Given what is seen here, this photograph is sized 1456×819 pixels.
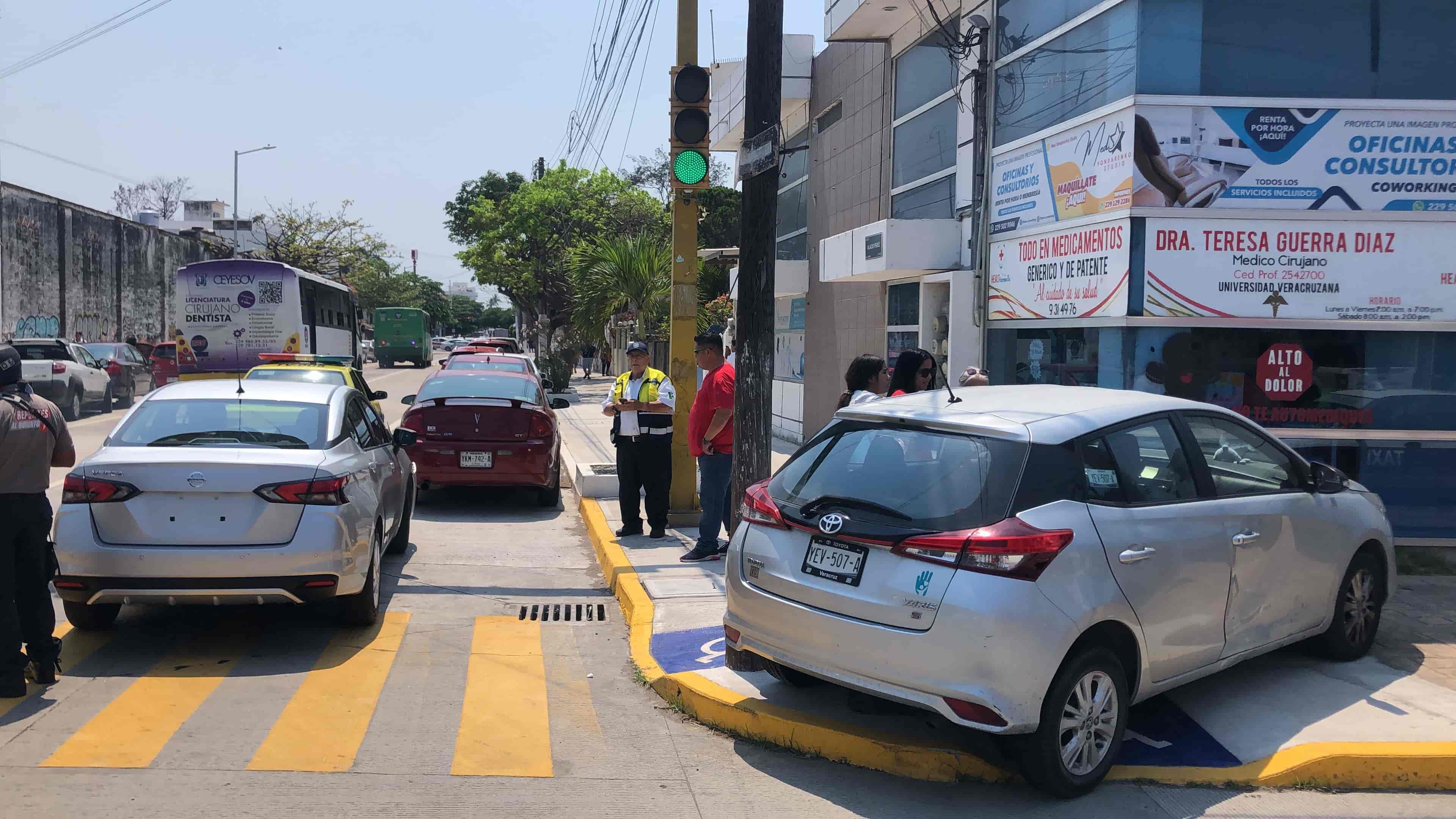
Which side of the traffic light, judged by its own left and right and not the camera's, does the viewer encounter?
front

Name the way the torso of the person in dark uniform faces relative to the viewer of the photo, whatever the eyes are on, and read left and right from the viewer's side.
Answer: facing away from the viewer

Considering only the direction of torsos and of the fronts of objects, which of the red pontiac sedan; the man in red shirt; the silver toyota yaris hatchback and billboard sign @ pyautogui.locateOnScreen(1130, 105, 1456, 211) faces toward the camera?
the billboard sign

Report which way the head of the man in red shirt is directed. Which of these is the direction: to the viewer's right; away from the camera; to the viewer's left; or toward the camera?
to the viewer's left

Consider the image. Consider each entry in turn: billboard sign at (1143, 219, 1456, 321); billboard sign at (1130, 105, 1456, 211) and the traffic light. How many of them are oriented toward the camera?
3

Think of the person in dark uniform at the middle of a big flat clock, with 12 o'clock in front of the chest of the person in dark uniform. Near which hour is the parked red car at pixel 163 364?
The parked red car is roughly at 12 o'clock from the person in dark uniform.

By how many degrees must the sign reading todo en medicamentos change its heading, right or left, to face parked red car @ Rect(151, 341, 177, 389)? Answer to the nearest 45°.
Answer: approximately 90° to its right

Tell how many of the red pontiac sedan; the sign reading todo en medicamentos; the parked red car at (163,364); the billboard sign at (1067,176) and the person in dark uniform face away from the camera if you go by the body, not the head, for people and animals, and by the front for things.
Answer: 3

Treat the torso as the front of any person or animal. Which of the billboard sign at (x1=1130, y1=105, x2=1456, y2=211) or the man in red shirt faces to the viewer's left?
the man in red shirt

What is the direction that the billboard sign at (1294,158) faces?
toward the camera

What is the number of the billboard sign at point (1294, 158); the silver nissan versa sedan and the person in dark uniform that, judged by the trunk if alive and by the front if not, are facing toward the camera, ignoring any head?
1

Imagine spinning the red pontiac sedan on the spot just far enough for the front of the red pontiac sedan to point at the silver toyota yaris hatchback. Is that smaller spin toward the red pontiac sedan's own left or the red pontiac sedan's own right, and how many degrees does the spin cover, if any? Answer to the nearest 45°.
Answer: approximately 180°

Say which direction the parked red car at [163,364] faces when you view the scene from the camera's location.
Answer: facing away from the viewer

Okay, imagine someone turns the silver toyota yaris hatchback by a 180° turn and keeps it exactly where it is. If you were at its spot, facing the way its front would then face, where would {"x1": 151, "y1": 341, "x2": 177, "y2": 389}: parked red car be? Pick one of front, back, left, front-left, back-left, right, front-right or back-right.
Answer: right

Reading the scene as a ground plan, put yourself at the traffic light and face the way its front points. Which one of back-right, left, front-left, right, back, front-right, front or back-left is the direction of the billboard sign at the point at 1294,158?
left

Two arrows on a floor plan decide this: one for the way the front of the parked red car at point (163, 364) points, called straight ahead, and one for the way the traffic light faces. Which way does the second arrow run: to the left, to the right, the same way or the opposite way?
the opposite way

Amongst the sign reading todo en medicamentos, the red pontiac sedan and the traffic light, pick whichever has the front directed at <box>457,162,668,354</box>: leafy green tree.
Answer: the red pontiac sedan

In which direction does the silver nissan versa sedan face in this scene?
away from the camera

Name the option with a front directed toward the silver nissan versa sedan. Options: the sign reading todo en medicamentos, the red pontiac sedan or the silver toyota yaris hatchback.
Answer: the sign reading todo en medicamentos
